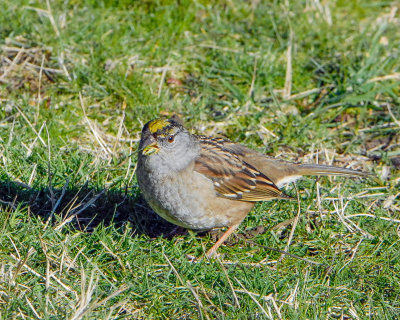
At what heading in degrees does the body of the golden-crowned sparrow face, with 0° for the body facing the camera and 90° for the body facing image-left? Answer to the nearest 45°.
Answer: approximately 45°
